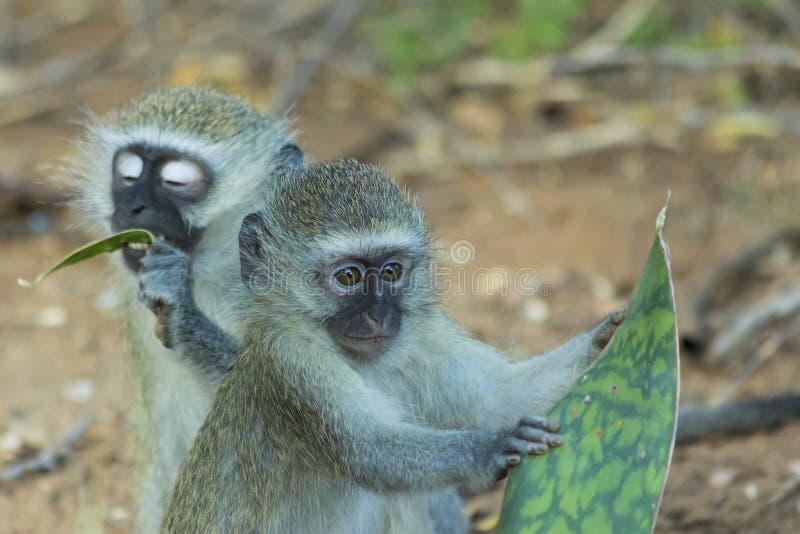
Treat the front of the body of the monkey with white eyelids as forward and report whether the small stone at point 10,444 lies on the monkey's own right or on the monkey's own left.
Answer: on the monkey's own right

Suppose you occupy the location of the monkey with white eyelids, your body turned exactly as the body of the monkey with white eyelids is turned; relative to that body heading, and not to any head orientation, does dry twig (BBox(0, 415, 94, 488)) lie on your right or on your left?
on your right

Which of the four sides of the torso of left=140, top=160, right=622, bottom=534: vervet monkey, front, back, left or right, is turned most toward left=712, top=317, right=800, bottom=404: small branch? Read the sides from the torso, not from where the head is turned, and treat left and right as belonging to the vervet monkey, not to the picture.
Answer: left

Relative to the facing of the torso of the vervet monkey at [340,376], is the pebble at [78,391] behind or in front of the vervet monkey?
behind

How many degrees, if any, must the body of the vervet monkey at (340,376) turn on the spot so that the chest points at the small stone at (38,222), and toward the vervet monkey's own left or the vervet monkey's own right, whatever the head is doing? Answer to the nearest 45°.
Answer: approximately 180°

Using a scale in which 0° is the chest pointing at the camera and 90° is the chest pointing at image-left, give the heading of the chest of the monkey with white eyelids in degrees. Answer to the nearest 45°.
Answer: approximately 45°

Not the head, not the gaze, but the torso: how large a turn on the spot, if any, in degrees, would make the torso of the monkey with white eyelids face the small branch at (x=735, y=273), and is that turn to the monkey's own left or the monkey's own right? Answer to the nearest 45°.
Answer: approximately 135° to the monkey's own left

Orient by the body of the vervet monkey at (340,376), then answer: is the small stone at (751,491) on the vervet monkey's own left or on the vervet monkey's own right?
on the vervet monkey's own left

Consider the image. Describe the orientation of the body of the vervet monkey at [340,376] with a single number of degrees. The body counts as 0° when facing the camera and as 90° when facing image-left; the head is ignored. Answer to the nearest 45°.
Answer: approximately 315°

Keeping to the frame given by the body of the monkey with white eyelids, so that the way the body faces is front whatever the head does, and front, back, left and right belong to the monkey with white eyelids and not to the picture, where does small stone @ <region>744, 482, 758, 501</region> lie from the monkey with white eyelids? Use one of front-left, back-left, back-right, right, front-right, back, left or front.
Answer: back-left
